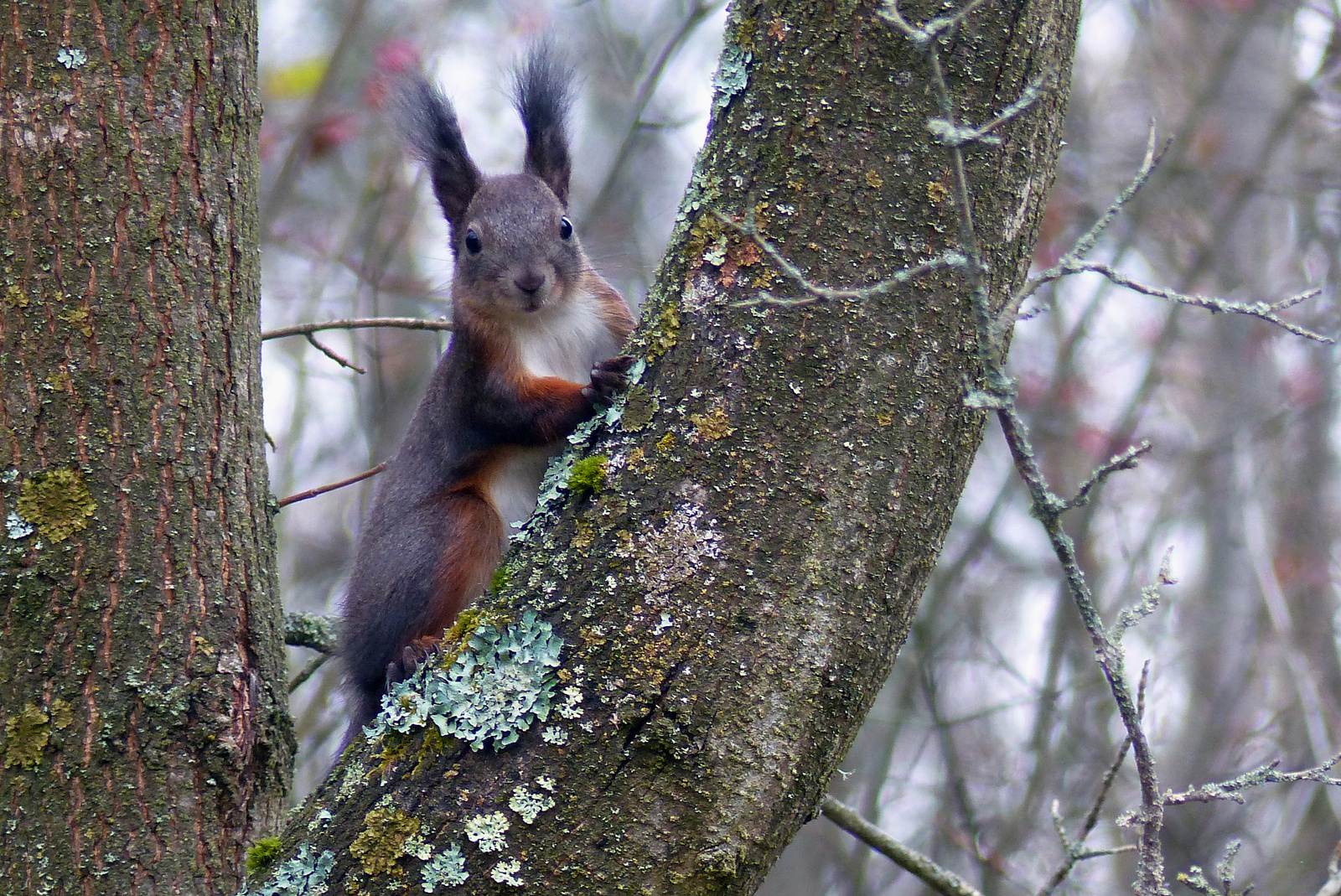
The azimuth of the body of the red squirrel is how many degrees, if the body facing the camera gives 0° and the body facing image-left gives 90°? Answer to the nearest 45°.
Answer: approximately 315°

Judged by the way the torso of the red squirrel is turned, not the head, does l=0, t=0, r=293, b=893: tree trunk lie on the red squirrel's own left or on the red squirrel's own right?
on the red squirrel's own right
